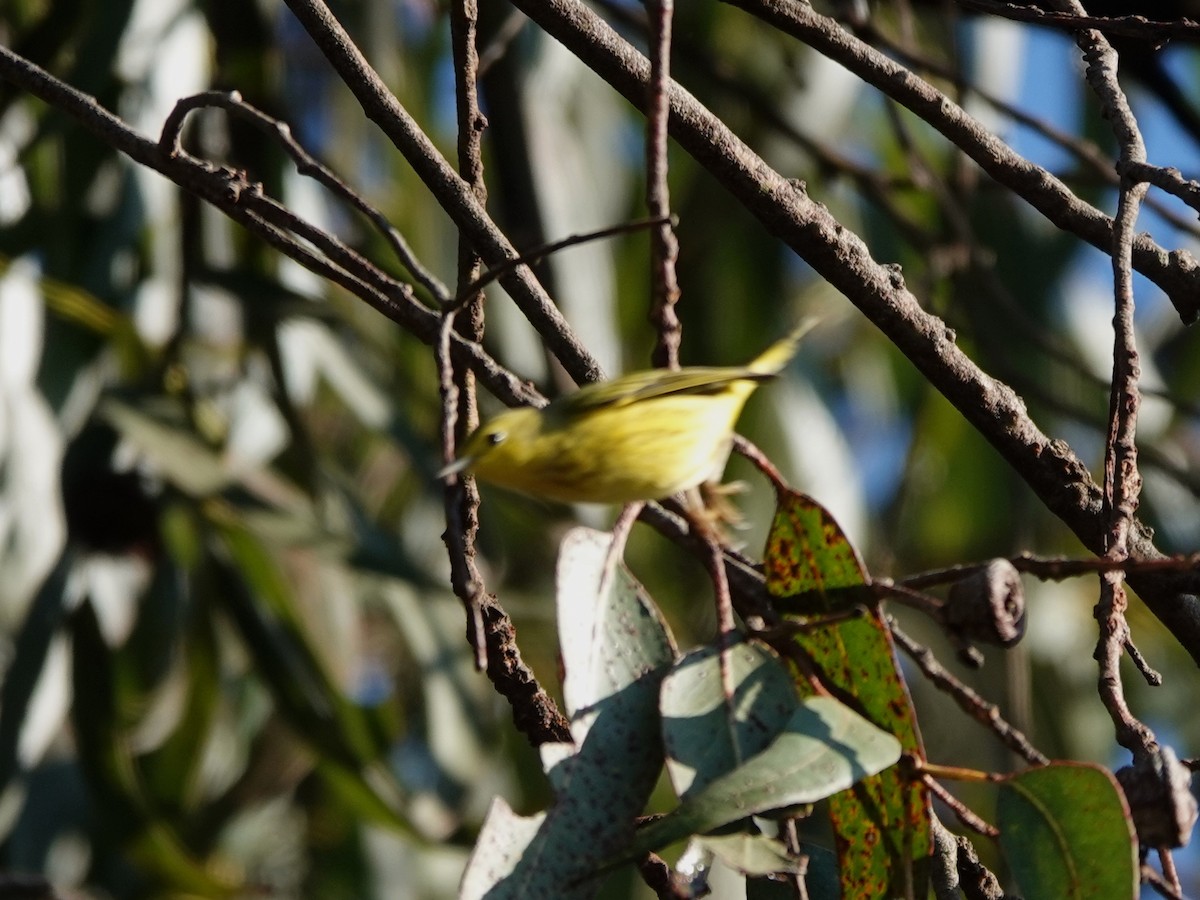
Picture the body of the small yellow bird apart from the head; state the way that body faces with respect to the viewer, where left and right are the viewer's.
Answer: facing to the left of the viewer
